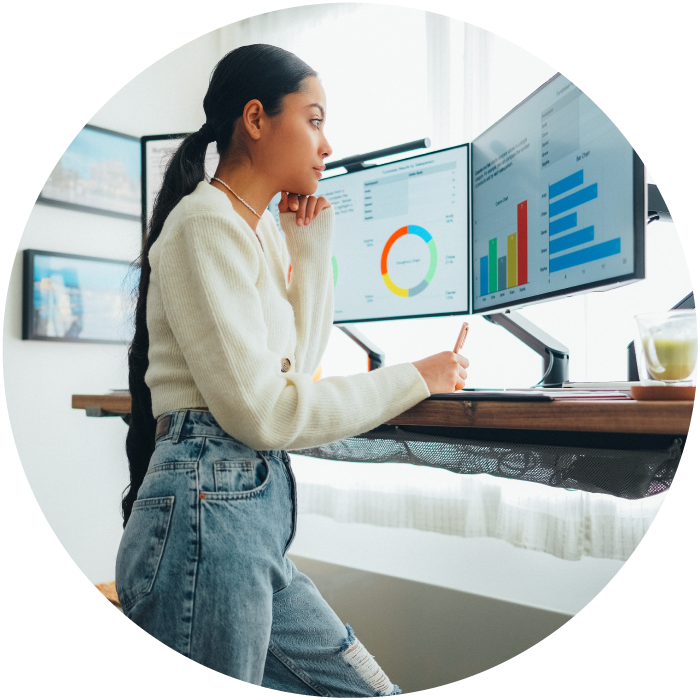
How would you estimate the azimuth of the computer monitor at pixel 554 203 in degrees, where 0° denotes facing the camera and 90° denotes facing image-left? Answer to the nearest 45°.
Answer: approximately 45°

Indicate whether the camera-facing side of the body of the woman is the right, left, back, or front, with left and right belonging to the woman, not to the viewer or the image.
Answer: right

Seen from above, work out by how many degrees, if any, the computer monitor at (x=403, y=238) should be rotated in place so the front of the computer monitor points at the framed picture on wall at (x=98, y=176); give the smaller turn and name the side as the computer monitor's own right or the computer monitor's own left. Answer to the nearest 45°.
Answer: approximately 90° to the computer monitor's own right

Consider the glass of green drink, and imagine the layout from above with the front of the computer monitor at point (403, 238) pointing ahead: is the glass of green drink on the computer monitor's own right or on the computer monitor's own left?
on the computer monitor's own left

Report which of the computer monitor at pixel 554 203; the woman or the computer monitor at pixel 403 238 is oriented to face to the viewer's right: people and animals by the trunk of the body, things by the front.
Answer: the woman

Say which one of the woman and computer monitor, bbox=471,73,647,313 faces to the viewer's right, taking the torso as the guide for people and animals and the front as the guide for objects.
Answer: the woman

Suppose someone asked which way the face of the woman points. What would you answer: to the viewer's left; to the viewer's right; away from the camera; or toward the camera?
to the viewer's right

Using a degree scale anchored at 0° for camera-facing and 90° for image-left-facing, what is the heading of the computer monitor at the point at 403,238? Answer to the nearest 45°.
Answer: approximately 45°

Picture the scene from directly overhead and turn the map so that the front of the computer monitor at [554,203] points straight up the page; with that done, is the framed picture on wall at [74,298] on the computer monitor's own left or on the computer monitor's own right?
on the computer monitor's own right

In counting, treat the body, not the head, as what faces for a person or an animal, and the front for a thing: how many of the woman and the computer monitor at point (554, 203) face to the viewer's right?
1
